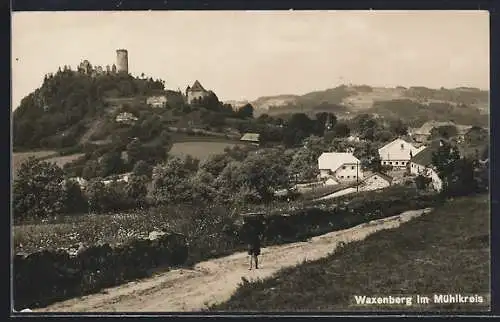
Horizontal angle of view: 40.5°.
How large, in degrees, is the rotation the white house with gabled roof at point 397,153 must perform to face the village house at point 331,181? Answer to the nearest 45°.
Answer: approximately 90° to its right

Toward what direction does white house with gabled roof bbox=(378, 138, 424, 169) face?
toward the camera
